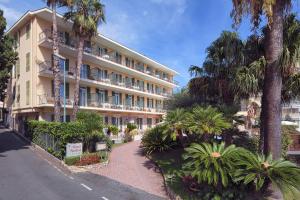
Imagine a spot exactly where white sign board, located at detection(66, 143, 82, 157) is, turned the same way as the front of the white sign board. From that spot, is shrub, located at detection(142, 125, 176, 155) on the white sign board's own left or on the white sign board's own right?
on the white sign board's own left

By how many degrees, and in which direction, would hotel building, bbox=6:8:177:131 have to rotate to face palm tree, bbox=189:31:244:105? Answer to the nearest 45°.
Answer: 0° — it already faces it

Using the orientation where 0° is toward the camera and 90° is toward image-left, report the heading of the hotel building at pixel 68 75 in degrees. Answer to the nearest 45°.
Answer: approximately 315°

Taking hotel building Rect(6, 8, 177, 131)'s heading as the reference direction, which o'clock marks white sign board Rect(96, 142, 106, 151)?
The white sign board is roughly at 1 o'clock from the hotel building.

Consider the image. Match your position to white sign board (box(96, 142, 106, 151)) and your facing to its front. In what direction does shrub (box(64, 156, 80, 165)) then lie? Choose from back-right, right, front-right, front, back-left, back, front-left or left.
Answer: front-right

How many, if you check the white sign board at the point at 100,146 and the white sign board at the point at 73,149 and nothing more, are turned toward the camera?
2

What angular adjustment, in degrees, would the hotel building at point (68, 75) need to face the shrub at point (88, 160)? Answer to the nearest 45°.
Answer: approximately 45° to its right

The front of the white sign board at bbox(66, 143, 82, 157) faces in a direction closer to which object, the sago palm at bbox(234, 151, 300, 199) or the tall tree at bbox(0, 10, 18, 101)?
the sago palm

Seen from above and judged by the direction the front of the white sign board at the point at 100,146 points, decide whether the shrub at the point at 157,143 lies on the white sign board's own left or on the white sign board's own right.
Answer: on the white sign board's own left

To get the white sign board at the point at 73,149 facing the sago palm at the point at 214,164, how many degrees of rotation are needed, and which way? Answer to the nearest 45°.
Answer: approximately 45° to its left

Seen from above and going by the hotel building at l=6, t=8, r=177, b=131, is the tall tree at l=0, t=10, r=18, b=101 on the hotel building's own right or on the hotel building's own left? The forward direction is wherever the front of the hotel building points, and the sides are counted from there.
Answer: on the hotel building's own right

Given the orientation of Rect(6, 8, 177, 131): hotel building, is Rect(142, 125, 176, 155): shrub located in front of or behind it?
in front

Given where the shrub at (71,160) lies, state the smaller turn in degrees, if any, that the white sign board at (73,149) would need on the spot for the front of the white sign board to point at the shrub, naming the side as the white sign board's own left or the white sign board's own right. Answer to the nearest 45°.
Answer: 0° — it already faces it

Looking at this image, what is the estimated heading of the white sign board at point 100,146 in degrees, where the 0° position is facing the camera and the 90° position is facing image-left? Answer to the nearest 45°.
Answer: approximately 0°

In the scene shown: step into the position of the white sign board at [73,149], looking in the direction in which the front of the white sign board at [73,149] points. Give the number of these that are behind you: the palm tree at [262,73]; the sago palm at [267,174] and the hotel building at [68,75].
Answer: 1

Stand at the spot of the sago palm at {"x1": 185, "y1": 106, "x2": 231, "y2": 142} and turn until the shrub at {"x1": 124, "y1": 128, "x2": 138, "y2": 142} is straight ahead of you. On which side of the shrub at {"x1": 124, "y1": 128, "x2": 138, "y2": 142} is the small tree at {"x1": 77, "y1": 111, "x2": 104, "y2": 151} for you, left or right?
left
